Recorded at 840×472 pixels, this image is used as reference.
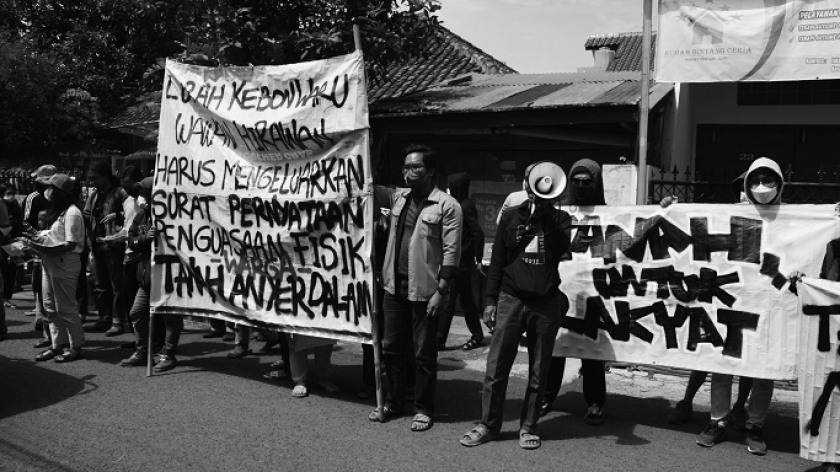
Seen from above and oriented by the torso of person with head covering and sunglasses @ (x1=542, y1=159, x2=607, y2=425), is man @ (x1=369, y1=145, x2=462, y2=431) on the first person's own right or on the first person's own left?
on the first person's own right

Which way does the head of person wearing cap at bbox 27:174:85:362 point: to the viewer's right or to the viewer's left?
to the viewer's left

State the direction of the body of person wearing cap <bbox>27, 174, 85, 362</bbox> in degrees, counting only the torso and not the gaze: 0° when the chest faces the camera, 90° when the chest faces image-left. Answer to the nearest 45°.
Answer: approximately 90°

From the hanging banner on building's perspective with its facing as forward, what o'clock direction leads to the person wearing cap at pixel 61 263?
The person wearing cap is roughly at 2 o'clock from the hanging banner on building.

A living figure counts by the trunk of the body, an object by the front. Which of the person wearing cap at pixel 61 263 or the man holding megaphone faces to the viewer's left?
the person wearing cap

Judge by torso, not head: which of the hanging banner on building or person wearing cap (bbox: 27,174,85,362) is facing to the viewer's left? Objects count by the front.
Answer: the person wearing cap
